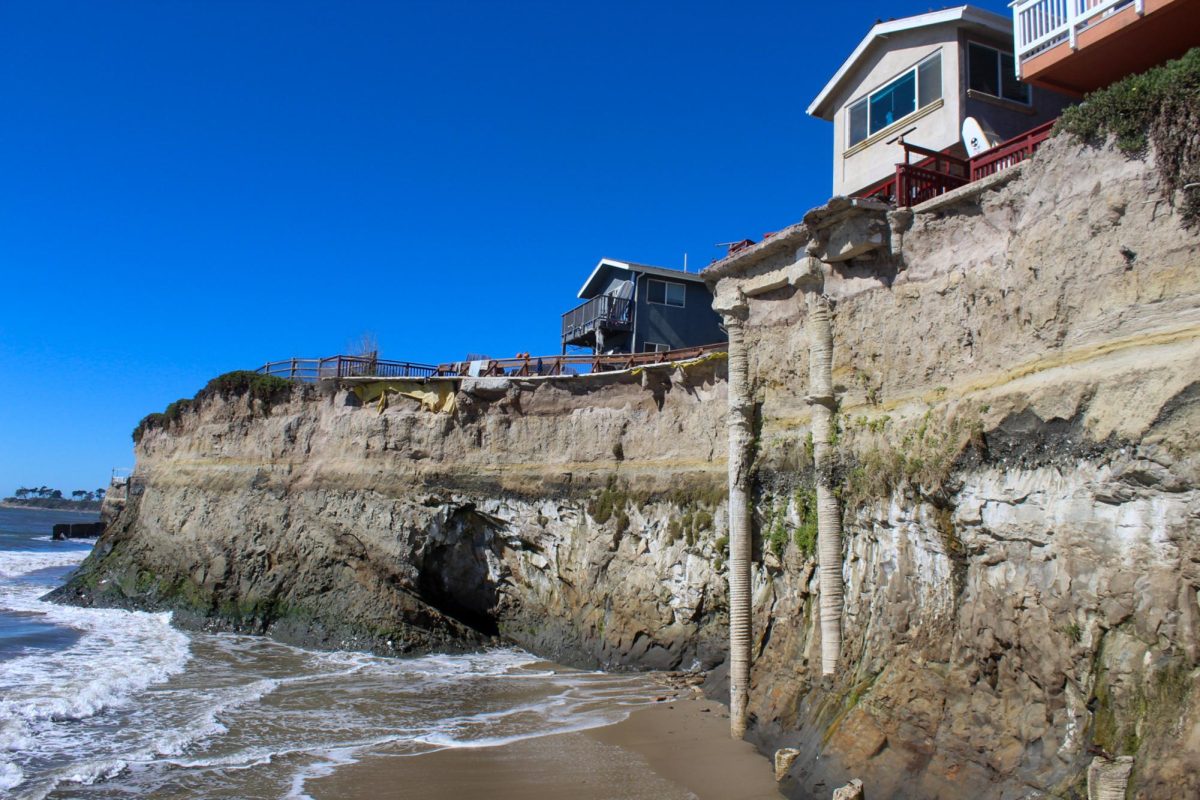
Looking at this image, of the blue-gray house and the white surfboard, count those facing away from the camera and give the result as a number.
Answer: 0

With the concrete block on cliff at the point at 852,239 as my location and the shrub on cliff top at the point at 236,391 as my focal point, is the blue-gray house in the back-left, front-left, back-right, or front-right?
front-right

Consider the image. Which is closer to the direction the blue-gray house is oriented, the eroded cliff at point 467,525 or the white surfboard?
the eroded cliff

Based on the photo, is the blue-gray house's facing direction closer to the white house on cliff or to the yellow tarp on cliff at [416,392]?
the yellow tarp on cliff

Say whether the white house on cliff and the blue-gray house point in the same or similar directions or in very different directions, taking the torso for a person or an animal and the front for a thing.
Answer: same or similar directions

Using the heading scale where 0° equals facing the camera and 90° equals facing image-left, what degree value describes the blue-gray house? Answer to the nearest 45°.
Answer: approximately 45°

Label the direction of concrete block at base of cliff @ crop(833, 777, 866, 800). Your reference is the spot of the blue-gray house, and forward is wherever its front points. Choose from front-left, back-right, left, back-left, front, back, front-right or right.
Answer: front-left

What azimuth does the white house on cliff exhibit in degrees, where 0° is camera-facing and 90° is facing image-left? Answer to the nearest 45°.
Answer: approximately 45°

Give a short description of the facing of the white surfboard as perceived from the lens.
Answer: facing the viewer and to the left of the viewer
